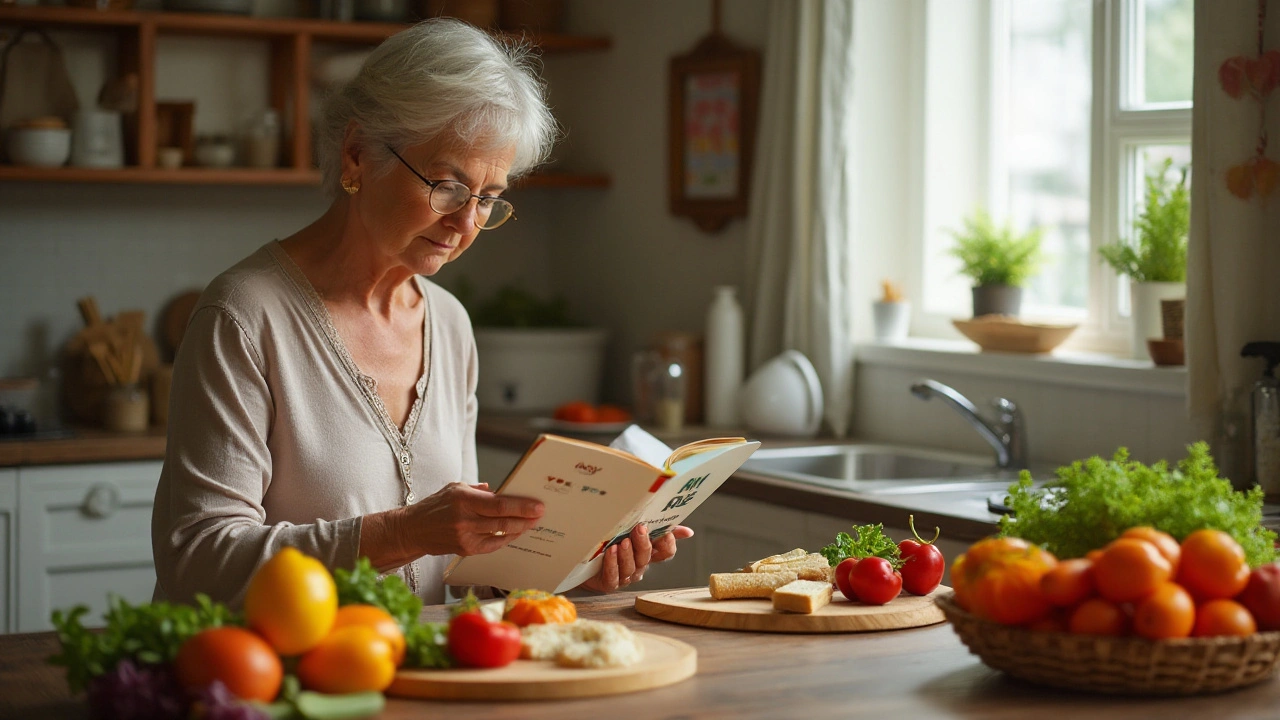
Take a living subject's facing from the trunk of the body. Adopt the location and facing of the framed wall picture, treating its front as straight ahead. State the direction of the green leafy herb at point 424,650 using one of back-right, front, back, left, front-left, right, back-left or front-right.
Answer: front

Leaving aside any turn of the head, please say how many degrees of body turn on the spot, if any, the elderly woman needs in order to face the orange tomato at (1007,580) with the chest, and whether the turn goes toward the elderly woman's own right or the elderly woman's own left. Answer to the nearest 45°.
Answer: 0° — they already face it

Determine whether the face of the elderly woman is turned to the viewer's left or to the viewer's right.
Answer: to the viewer's right

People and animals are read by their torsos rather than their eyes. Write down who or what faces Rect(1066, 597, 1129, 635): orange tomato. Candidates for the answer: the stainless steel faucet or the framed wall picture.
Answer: the framed wall picture

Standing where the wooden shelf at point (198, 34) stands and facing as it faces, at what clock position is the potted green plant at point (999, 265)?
The potted green plant is roughly at 10 o'clock from the wooden shelf.

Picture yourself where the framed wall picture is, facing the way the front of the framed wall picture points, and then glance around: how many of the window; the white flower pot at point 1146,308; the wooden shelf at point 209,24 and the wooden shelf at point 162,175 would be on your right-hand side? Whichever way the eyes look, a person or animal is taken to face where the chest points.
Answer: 2

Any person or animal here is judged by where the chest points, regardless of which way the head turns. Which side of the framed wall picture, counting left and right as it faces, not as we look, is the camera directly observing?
front

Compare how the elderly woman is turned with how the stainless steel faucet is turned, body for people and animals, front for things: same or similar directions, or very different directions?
very different directions

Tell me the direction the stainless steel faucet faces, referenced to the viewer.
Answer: facing to the left of the viewer

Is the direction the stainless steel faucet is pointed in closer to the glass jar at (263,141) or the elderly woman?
the glass jar

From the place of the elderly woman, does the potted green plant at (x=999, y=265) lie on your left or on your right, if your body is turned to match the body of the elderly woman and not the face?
on your left

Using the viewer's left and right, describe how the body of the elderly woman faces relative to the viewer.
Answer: facing the viewer and to the right of the viewer

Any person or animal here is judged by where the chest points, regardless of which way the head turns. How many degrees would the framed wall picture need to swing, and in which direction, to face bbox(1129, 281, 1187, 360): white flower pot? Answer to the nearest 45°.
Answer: approximately 45° to its left

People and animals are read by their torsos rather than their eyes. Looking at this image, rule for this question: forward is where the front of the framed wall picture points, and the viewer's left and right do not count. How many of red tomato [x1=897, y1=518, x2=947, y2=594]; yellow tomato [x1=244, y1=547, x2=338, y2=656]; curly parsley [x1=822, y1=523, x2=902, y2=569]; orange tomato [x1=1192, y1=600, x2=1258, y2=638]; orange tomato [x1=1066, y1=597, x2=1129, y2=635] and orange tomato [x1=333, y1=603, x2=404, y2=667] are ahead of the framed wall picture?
6
